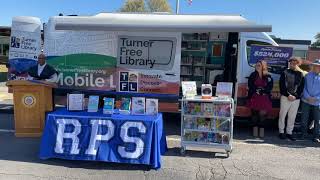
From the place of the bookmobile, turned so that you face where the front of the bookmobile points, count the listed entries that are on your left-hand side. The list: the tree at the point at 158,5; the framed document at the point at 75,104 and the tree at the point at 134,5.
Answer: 2

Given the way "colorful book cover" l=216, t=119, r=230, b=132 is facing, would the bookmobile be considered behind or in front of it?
behind

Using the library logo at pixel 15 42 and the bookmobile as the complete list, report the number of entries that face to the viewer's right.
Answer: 1

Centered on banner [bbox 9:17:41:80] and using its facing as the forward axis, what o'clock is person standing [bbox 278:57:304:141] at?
The person standing is roughly at 10 o'clock from the banner.

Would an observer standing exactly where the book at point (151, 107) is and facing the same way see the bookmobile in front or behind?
behind

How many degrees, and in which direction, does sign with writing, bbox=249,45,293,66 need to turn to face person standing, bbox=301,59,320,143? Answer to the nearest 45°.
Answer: approximately 45° to its left

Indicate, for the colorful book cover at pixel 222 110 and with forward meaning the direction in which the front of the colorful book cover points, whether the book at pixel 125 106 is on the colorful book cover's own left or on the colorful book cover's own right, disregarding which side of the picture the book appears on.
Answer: on the colorful book cover's own right

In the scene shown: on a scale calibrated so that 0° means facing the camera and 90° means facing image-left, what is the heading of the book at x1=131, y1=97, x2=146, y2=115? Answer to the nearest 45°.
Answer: approximately 0°
